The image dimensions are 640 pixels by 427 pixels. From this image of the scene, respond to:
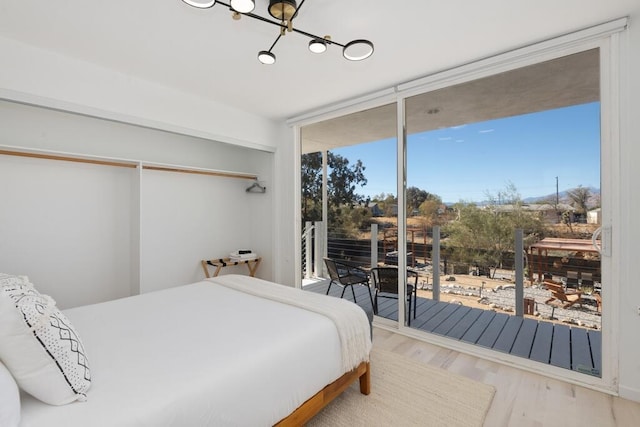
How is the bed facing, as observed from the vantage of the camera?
facing away from the viewer and to the right of the viewer

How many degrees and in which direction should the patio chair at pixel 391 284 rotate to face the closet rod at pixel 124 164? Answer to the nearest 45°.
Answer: approximately 135° to its left

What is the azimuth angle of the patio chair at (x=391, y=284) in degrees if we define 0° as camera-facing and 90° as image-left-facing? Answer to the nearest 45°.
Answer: approximately 225°

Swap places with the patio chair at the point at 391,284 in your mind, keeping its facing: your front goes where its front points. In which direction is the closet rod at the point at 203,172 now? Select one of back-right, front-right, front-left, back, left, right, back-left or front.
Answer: back-left

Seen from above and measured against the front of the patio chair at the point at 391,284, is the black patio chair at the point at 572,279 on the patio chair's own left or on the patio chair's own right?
on the patio chair's own right

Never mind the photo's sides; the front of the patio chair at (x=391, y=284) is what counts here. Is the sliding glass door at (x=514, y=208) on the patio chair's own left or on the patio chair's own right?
on the patio chair's own right
